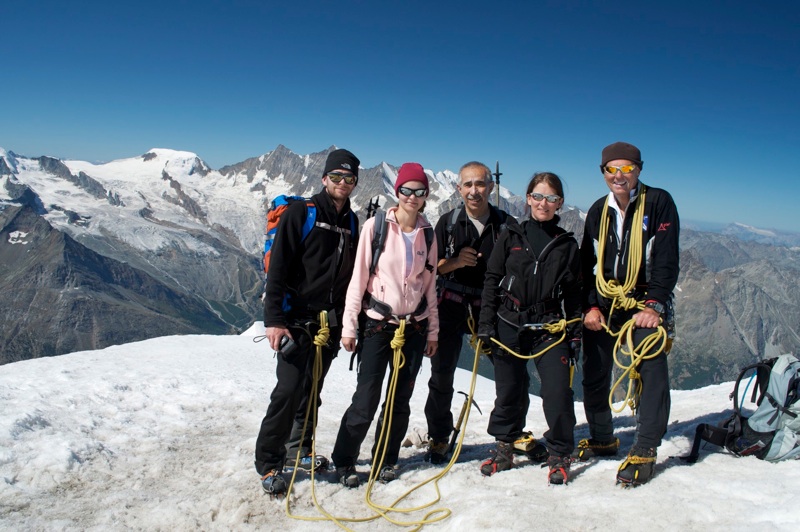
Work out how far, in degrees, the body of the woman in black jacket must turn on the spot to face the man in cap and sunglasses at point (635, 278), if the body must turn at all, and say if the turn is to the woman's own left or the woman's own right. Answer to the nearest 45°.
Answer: approximately 90° to the woman's own left

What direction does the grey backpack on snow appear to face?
to the viewer's right

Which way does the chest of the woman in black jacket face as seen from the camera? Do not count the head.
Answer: toward the camera

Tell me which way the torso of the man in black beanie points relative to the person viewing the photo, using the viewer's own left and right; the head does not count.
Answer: facing the viewer and to the right of the viewer

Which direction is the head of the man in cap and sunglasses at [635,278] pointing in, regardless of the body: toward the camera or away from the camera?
toward the camera

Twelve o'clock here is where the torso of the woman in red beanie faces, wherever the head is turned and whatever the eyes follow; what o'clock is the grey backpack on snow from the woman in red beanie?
The grey backpack on snow is roughly at 9 o'clock from the woman in red beanie.

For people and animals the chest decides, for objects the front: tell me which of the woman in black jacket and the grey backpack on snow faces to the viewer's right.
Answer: the grey backpack on snow

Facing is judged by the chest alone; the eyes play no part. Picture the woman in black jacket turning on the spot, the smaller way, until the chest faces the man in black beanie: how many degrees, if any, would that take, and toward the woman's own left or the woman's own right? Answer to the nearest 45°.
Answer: approximately 90° to the woman's own right

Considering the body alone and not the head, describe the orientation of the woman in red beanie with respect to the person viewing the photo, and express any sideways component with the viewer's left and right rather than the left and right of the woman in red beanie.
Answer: facing the viewer

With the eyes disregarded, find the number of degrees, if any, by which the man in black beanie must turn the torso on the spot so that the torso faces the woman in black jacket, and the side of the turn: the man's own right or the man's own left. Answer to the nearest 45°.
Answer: approximately 45° to the man's own left
